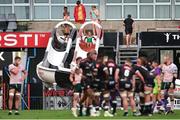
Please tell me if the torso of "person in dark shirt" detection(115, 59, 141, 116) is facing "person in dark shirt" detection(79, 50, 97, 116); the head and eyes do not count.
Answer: no

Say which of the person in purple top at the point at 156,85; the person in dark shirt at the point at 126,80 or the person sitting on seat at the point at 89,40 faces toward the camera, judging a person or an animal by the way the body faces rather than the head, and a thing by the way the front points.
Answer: the person sitting on seat

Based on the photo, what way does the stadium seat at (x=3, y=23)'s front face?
toward the camera

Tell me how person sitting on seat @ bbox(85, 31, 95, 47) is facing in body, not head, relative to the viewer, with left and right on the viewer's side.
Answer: facing the viewer

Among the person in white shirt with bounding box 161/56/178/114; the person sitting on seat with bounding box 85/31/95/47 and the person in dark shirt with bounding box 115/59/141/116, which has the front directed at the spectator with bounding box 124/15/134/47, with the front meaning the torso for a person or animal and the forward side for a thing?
the person in dark shirt

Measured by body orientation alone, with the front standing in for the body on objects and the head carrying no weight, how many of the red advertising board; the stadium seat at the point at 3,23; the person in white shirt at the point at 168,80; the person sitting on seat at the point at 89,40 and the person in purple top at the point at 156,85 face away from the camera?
0

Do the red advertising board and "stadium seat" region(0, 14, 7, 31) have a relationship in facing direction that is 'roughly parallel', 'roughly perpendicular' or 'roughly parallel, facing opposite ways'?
roughly parallel

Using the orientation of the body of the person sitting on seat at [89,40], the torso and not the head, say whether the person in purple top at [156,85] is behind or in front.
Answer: in front

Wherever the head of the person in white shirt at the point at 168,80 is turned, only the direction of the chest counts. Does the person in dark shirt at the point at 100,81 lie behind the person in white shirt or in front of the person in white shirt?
in front

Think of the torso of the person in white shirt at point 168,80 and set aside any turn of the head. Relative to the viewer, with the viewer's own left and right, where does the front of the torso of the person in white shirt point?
facing the viewer and to the left of the viewer

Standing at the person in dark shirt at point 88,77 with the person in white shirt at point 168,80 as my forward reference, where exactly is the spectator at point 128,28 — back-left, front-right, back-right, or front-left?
front-left
